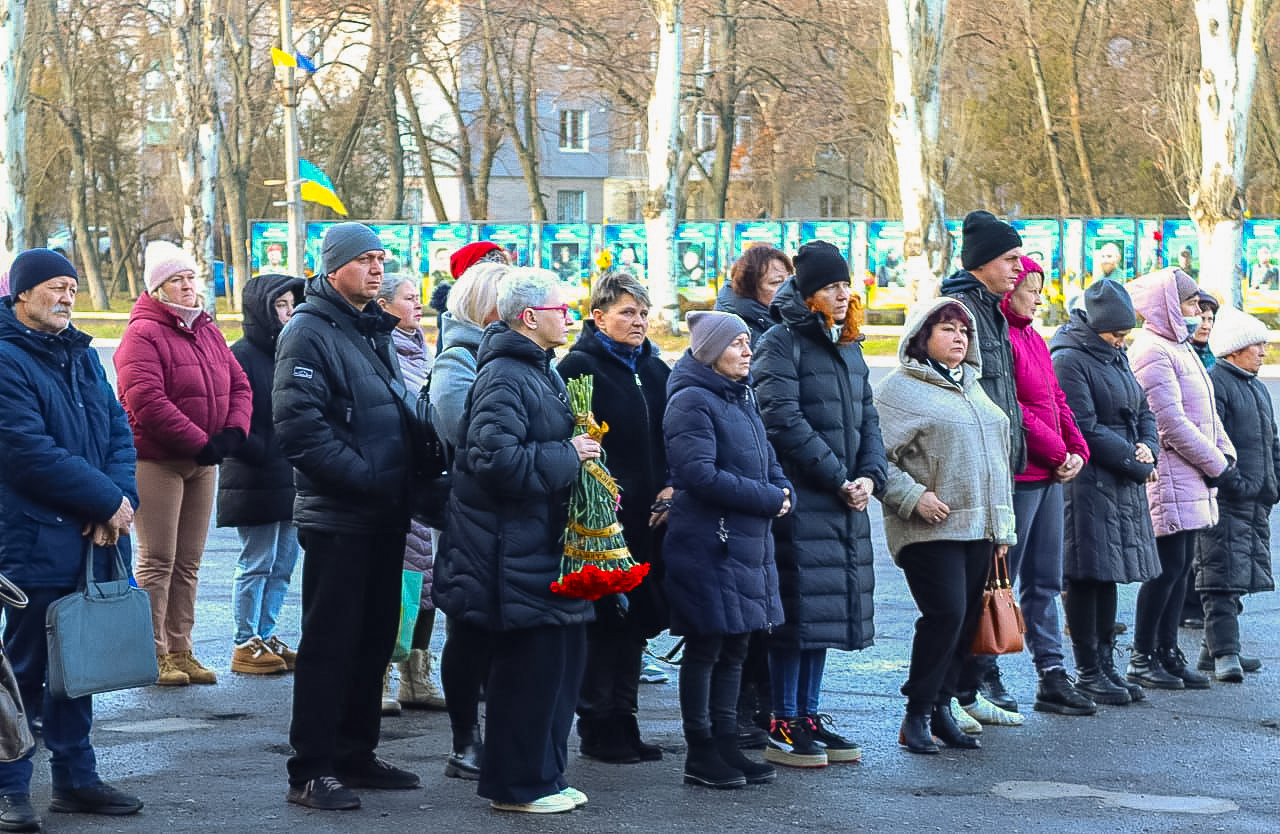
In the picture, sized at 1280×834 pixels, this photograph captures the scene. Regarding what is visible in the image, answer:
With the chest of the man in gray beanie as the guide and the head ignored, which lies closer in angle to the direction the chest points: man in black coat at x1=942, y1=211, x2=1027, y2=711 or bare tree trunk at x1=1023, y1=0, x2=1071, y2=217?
the man in black coat

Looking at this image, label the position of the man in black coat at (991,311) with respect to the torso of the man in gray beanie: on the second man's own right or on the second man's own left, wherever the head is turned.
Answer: on the second man's own left

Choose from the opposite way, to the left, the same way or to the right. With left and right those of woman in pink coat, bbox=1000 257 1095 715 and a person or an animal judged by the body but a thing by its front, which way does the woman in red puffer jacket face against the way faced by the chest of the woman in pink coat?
the same way

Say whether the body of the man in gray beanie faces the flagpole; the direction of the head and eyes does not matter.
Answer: no

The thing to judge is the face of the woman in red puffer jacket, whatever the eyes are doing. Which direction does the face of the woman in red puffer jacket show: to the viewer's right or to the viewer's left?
to the viewer's right

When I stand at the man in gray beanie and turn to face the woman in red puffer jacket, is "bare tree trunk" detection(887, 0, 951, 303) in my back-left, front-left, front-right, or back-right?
front-right

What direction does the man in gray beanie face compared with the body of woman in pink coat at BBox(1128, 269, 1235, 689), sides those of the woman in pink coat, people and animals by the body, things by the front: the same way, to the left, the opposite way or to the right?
the same way

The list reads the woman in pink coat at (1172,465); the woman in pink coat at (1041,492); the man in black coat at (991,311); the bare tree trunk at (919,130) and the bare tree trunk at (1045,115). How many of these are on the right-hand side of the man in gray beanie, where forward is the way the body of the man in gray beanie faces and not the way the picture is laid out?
0

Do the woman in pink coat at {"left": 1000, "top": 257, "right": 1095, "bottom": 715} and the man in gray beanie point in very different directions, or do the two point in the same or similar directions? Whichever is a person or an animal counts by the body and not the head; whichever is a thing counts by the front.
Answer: same or similar directions

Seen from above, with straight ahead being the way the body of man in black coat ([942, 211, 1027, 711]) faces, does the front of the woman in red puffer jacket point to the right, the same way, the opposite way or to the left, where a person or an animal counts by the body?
the same way

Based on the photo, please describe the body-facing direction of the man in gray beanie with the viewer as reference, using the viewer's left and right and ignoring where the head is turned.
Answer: facing the viewer and to the right of the viewer

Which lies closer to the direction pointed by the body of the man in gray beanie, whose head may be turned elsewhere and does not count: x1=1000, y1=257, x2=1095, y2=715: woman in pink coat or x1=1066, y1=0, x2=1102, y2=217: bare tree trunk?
the woman in pink coat
